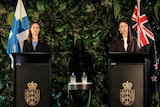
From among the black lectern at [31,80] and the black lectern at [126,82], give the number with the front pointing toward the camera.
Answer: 2

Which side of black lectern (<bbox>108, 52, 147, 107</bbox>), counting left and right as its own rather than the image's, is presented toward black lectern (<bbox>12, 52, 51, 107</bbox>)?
right

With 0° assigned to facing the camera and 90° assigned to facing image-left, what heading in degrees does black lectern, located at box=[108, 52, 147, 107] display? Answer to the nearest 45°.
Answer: approximately 0°

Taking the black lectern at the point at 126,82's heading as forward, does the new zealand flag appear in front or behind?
behind

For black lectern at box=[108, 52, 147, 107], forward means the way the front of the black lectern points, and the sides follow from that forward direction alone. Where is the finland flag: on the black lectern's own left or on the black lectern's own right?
on the black lectern's own right

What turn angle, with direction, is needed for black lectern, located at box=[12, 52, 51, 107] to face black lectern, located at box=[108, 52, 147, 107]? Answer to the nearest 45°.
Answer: approximately 90° to its left

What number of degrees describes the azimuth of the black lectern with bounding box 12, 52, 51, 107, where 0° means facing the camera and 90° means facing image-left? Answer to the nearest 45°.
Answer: approximately 0°
